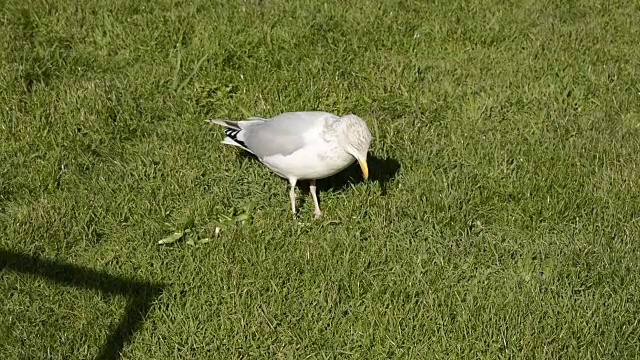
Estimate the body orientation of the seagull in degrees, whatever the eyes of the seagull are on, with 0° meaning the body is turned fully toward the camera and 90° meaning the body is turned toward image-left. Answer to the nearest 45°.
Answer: approximately 270°
